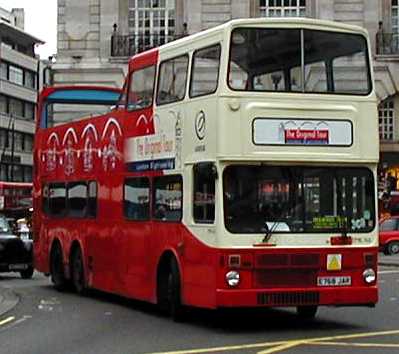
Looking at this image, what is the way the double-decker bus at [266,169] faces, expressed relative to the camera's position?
facing the viewer and to the right of the viewer

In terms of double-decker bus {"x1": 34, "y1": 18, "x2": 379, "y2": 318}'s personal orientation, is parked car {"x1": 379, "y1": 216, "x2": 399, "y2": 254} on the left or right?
on its left

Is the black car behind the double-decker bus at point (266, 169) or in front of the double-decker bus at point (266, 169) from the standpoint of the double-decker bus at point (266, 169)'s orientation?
behind
